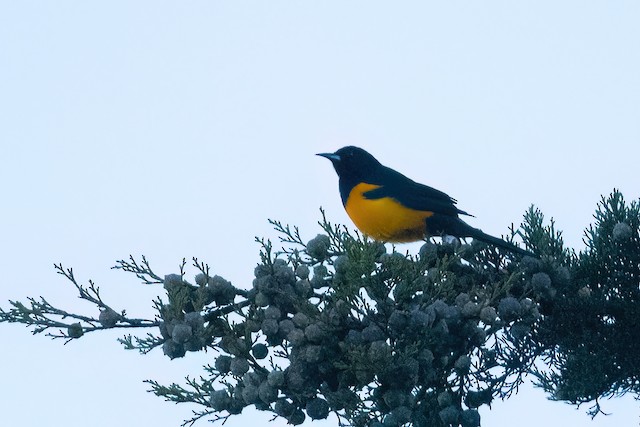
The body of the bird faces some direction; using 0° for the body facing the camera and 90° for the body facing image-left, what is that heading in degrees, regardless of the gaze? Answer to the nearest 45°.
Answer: approximately 90°
